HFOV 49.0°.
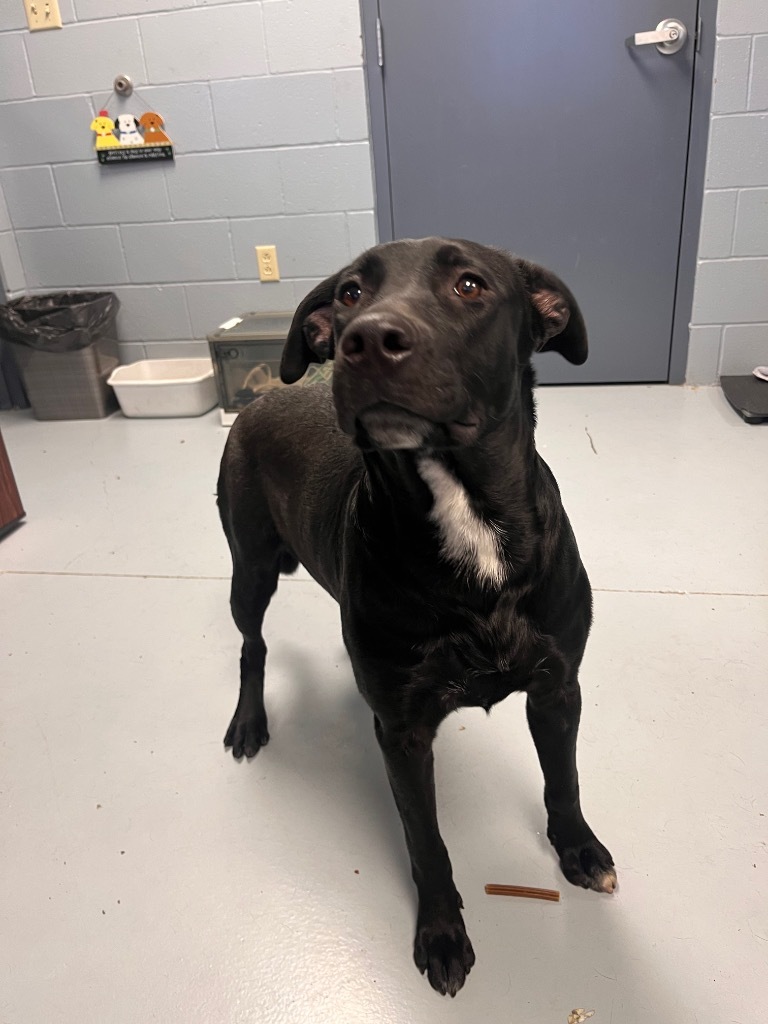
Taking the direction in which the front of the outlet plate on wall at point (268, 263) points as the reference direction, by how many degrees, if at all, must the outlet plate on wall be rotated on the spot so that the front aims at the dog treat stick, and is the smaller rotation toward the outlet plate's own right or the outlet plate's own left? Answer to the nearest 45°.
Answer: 0° — it already faces it

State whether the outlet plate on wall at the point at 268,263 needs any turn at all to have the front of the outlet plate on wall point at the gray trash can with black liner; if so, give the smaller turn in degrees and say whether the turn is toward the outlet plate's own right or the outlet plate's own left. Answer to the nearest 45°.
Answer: approximately 90° to the outlet plate's own right

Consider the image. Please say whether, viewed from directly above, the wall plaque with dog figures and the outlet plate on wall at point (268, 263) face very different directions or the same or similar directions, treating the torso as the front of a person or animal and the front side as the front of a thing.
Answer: same or similar directions

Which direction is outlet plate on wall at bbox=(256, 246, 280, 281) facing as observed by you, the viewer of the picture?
facing the viewer

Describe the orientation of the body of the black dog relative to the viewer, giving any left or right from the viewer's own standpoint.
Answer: facing the viewer and to the right of the viewer

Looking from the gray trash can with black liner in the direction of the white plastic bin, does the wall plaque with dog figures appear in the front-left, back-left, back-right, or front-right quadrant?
front-left

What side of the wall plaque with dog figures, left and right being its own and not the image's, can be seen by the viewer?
front

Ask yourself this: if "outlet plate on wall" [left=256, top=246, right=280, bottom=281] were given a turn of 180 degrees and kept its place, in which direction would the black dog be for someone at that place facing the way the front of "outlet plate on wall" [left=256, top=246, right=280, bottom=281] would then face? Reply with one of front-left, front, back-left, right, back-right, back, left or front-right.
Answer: back

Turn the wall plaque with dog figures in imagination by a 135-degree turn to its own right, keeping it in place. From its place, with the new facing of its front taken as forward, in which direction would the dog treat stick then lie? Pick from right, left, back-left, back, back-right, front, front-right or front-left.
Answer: back-left

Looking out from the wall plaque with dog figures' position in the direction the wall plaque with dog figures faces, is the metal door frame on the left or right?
on its left

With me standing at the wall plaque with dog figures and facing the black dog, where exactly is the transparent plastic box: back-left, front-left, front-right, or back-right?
front-left
